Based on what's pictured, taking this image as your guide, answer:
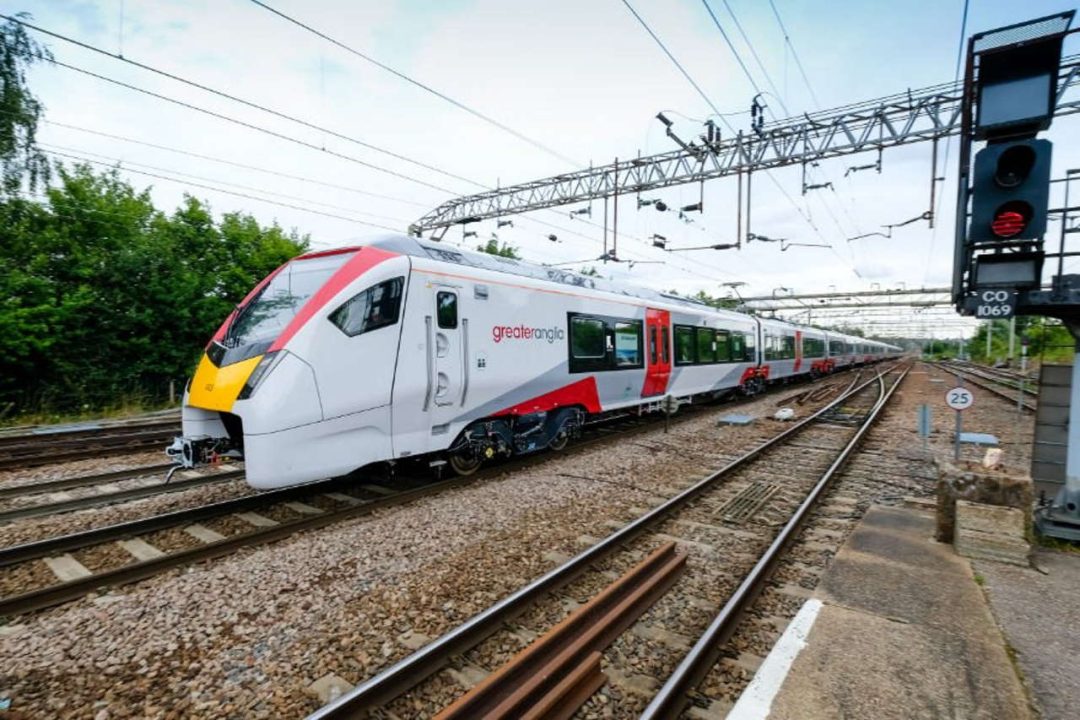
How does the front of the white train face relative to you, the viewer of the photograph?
facing the viewer and to the left of the viewer

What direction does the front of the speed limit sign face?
toward the camera

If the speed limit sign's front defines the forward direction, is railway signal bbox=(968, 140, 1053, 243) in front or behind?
in front

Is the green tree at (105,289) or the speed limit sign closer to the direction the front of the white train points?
the green tree

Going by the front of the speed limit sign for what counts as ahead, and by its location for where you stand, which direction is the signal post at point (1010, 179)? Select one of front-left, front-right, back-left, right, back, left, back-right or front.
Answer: front

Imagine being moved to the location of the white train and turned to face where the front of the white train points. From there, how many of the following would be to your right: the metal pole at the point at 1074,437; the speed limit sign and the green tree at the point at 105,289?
1

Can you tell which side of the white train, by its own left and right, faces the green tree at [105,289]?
right

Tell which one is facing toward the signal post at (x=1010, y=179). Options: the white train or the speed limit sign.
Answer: the speed limit sign

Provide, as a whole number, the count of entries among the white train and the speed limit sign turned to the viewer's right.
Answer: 0

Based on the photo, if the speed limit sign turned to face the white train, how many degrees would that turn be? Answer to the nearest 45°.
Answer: approximately 45° to its right

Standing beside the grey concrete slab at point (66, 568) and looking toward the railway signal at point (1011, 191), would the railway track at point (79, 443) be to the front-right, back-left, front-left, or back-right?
back-left

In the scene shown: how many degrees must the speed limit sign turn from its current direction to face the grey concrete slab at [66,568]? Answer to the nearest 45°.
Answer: approximately 45° to its right

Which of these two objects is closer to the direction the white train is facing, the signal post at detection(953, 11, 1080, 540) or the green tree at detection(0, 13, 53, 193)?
the green tree

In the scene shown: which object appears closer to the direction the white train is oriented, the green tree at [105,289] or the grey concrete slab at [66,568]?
the grey concrete slab
